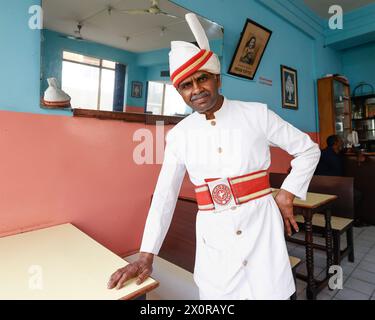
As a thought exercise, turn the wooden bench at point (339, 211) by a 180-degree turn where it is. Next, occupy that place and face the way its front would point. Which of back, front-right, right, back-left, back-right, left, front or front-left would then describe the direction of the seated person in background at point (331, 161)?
front-left

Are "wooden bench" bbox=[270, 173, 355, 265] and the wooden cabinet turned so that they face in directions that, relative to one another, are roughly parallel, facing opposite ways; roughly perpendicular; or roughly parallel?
roughly perpendicular

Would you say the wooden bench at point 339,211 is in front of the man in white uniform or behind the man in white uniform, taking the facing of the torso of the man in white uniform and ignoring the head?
behind

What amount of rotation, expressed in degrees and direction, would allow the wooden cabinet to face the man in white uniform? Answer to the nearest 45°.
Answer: approximately 45° to its right
